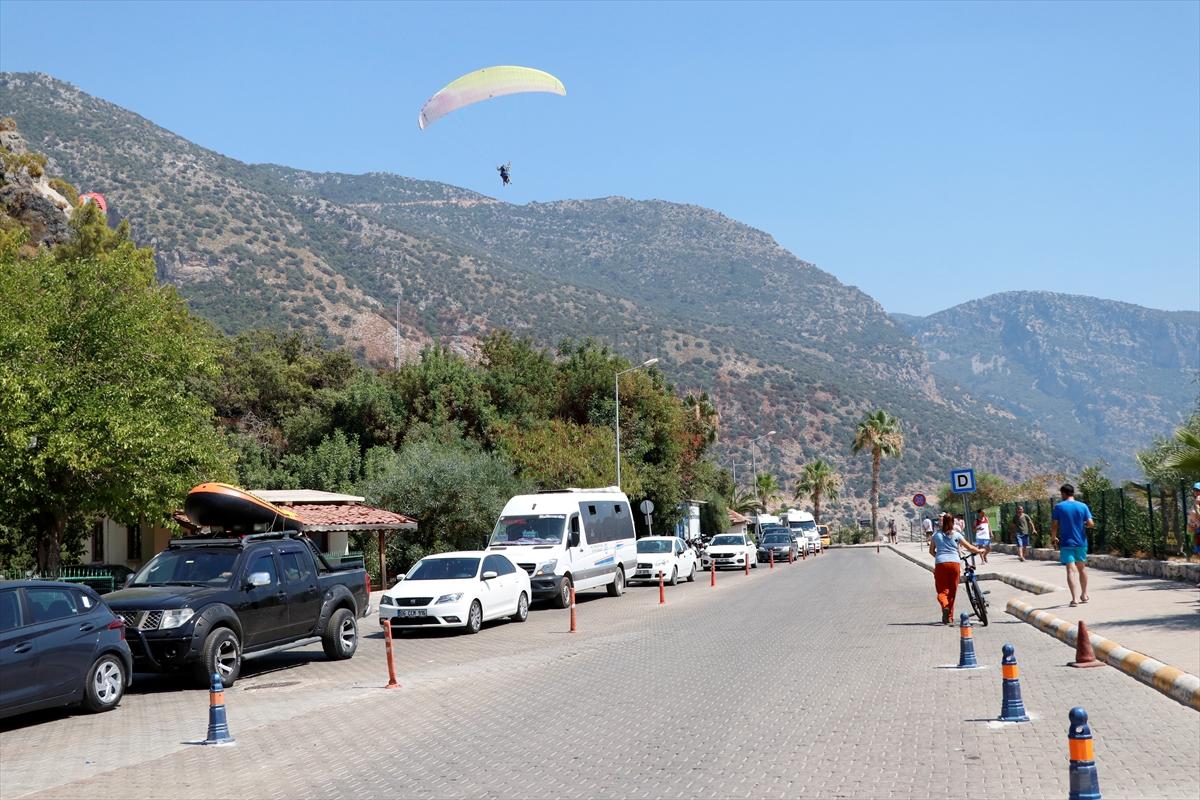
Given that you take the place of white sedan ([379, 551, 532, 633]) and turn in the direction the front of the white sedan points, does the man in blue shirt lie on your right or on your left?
on your left

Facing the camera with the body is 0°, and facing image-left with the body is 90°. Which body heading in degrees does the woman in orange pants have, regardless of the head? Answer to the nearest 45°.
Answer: approximately 180°

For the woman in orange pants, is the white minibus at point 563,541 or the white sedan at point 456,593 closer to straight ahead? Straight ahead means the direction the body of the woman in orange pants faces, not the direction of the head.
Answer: the white minibus

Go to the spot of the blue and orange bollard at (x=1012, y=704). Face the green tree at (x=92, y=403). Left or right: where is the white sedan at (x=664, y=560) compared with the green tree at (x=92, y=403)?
right

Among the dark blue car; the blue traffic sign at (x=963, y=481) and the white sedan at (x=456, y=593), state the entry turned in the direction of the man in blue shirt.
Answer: the blue traffic sign
